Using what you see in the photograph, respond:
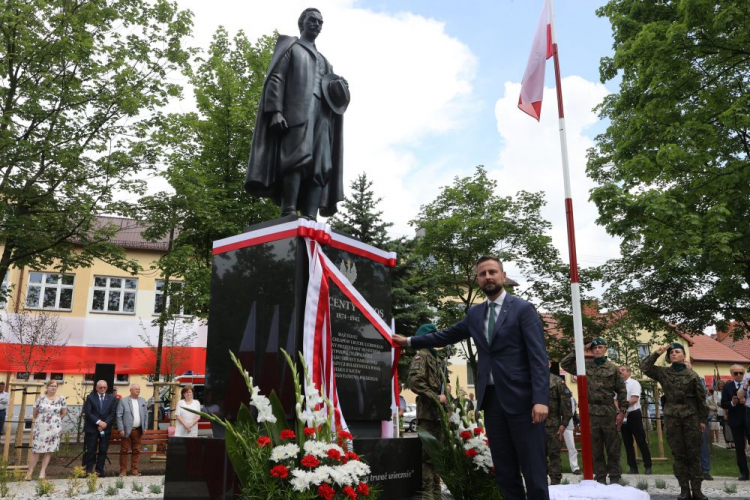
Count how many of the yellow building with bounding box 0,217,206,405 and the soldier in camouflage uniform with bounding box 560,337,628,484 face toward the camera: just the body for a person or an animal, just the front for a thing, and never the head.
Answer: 2

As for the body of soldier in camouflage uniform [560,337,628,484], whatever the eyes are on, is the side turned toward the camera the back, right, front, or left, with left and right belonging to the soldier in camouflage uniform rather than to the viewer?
front

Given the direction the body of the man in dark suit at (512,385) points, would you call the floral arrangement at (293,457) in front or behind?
in front

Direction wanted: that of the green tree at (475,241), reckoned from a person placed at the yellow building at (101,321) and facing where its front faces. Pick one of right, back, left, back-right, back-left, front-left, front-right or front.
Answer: front-left

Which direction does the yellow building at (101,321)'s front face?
toward the camera

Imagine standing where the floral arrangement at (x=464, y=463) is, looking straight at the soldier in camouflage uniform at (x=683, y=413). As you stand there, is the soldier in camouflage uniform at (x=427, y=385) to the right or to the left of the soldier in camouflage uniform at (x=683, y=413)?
left

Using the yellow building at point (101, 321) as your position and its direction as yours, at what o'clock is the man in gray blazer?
The man in gray blazer is roughly at 12 o'clock from the yellow building.

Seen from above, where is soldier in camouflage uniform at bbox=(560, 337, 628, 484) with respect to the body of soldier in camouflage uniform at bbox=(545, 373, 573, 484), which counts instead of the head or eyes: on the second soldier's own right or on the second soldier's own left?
on the second soldier's own left

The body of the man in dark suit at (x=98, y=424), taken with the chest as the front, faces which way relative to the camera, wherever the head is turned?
toward the camera

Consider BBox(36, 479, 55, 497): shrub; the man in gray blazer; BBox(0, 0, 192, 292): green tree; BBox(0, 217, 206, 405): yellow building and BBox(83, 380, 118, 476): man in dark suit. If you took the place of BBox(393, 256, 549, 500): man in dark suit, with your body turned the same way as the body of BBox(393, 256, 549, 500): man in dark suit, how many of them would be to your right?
5

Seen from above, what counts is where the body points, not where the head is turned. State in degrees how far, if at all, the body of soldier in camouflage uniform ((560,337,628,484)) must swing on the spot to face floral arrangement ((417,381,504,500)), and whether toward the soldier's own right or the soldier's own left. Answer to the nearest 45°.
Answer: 0° — they already face it

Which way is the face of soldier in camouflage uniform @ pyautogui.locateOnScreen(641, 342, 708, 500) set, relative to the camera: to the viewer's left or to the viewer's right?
to the viewer's left

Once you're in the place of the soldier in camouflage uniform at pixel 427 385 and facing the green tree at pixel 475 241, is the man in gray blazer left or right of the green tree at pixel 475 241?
left

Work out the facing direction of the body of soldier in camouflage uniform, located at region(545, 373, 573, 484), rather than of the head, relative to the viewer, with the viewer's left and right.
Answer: facing the viewer and to the left of the viewer

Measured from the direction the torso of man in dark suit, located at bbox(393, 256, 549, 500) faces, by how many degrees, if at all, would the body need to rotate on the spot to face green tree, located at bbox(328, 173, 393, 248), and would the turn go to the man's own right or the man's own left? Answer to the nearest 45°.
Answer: approximately 135° to the man's own right

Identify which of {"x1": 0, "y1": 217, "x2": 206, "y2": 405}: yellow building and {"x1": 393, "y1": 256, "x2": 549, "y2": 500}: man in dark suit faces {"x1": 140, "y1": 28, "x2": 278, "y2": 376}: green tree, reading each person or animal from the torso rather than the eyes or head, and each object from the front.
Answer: the yellow building
